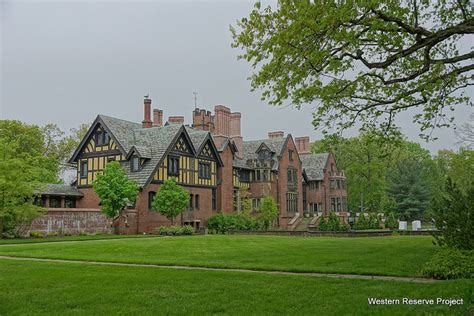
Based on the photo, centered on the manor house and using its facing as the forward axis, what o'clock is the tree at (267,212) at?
The tree is roughly at 10 o'clock from the manor house.

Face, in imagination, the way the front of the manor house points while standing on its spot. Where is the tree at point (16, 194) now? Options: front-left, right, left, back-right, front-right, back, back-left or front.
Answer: right

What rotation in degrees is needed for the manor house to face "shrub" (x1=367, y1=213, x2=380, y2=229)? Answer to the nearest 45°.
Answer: approximately 45° to its left

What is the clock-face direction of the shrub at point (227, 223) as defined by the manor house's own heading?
The shrub is roughly at 10 o'clock from the manor house.

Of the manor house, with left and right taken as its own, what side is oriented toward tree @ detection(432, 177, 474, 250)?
front

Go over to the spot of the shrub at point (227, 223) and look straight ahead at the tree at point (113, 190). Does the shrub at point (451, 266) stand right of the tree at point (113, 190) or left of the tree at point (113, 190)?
left

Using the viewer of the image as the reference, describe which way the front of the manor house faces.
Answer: facing the viewer and to the right of the viewer

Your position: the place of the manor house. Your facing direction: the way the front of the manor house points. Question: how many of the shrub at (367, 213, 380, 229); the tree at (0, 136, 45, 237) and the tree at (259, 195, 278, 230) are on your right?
1
